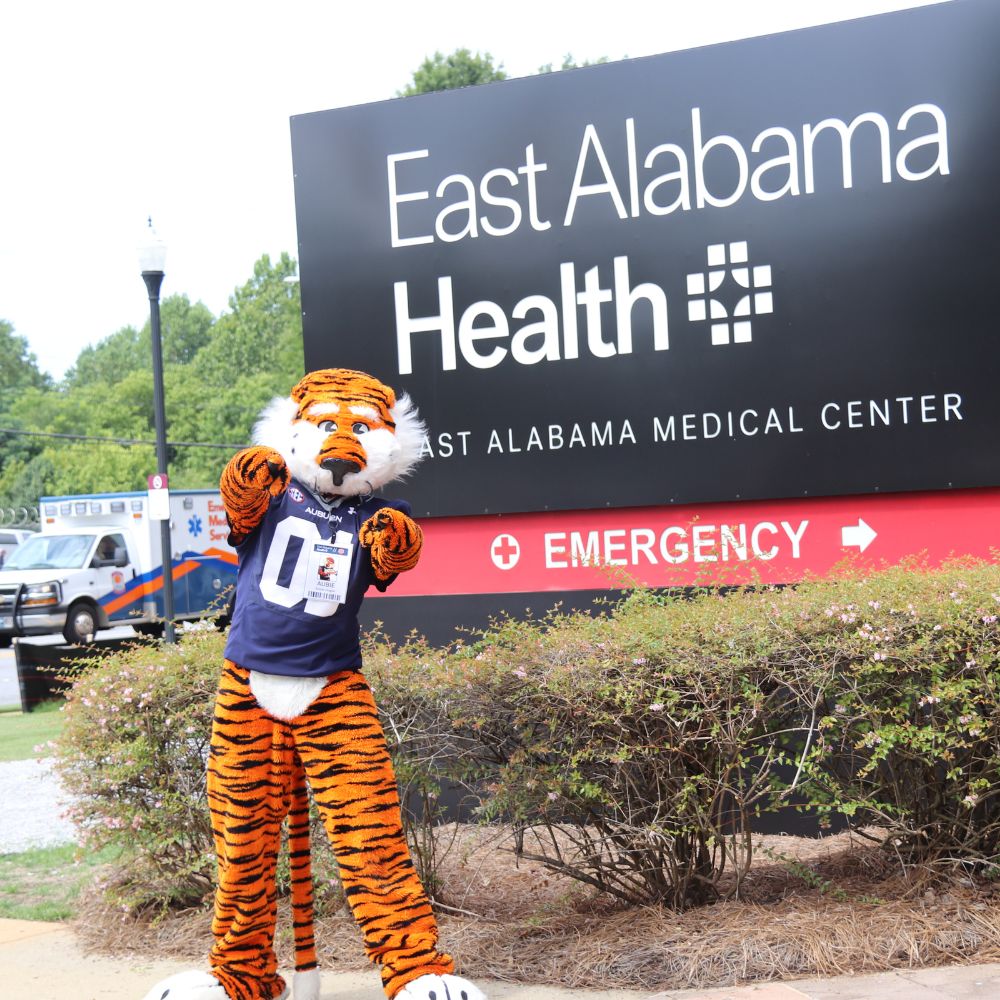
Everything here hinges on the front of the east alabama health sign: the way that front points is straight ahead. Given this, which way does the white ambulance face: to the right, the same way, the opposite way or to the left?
the same way

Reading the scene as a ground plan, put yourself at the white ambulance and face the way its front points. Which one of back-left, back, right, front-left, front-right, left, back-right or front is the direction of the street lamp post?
front-left

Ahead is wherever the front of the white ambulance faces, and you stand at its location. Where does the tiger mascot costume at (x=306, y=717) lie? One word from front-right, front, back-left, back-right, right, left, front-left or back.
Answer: front-left

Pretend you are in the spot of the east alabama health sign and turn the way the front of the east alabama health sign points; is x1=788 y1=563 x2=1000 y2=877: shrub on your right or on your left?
on your left

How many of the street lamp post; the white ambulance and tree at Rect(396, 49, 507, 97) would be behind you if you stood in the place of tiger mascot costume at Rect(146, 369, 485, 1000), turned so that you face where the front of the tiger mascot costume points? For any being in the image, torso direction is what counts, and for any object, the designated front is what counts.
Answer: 3

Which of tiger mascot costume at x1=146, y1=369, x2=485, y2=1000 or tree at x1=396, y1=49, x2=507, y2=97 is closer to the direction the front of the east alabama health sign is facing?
the tiger mascot costume

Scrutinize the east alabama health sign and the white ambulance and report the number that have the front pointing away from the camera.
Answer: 0

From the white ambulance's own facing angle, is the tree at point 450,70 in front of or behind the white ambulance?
behind

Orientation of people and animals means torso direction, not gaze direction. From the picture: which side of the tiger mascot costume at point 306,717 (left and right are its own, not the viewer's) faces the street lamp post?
back

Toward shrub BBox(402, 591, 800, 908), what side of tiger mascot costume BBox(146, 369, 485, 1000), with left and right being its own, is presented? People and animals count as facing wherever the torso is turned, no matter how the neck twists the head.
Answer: left

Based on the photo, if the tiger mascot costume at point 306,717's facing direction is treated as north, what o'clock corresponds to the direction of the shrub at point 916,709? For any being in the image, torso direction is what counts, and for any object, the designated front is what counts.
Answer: The shrub is roughly at 9 o'clock from the tiger mascot costume.

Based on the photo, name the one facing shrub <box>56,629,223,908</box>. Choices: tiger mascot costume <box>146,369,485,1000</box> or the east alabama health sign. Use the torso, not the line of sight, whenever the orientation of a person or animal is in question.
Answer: the east alabama health sign

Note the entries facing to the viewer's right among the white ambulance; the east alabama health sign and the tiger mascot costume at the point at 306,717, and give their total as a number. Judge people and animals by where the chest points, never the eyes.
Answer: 0

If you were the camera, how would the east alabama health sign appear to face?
facing the viewer and to the left of the viewer

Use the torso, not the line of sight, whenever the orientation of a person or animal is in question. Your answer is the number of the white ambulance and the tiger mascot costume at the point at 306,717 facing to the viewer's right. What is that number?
0

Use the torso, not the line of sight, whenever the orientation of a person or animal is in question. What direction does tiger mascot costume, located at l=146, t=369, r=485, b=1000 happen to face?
toward the camera
